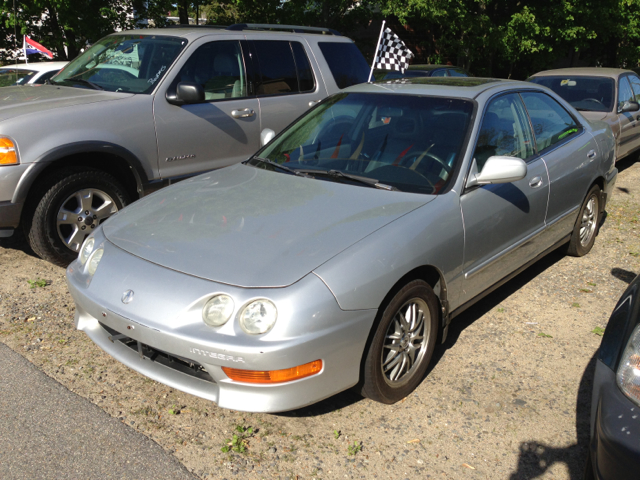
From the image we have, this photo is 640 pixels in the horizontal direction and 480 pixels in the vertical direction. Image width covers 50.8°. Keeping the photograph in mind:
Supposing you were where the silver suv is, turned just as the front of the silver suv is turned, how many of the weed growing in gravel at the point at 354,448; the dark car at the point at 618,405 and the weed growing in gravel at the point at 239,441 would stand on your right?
0

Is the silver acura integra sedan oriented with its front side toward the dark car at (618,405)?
no

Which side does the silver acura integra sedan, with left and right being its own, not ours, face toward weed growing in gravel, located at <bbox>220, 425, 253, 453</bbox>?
front

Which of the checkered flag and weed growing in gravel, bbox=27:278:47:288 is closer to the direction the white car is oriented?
the weed growing in gravel

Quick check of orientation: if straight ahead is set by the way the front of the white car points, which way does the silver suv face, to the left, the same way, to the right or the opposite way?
the same way

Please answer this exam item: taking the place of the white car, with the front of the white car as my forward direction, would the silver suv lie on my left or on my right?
on my left

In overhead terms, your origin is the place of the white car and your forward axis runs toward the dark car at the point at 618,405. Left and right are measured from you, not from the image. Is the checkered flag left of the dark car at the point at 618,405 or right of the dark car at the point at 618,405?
left

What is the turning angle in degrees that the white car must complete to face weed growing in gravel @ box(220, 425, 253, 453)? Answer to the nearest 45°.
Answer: approximately 45° to its left

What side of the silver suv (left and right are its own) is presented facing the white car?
right

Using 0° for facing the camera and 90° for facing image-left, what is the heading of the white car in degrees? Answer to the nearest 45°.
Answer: approximately 45°

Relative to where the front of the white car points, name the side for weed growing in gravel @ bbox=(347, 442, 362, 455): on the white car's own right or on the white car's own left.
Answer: on the white car's own left

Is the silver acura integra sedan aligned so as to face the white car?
no

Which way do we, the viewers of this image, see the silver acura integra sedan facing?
facing the viewer and to the left of the viewer

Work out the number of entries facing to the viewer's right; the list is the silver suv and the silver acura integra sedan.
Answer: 0

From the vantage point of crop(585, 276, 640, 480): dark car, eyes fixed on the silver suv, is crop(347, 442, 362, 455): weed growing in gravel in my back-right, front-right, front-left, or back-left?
front-left

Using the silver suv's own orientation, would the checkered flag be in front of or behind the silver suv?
behind

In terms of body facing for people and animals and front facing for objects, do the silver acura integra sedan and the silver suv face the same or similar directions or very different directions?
same or similar directions

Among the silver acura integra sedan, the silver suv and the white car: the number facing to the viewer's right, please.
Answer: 0

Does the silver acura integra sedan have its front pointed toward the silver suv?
no
